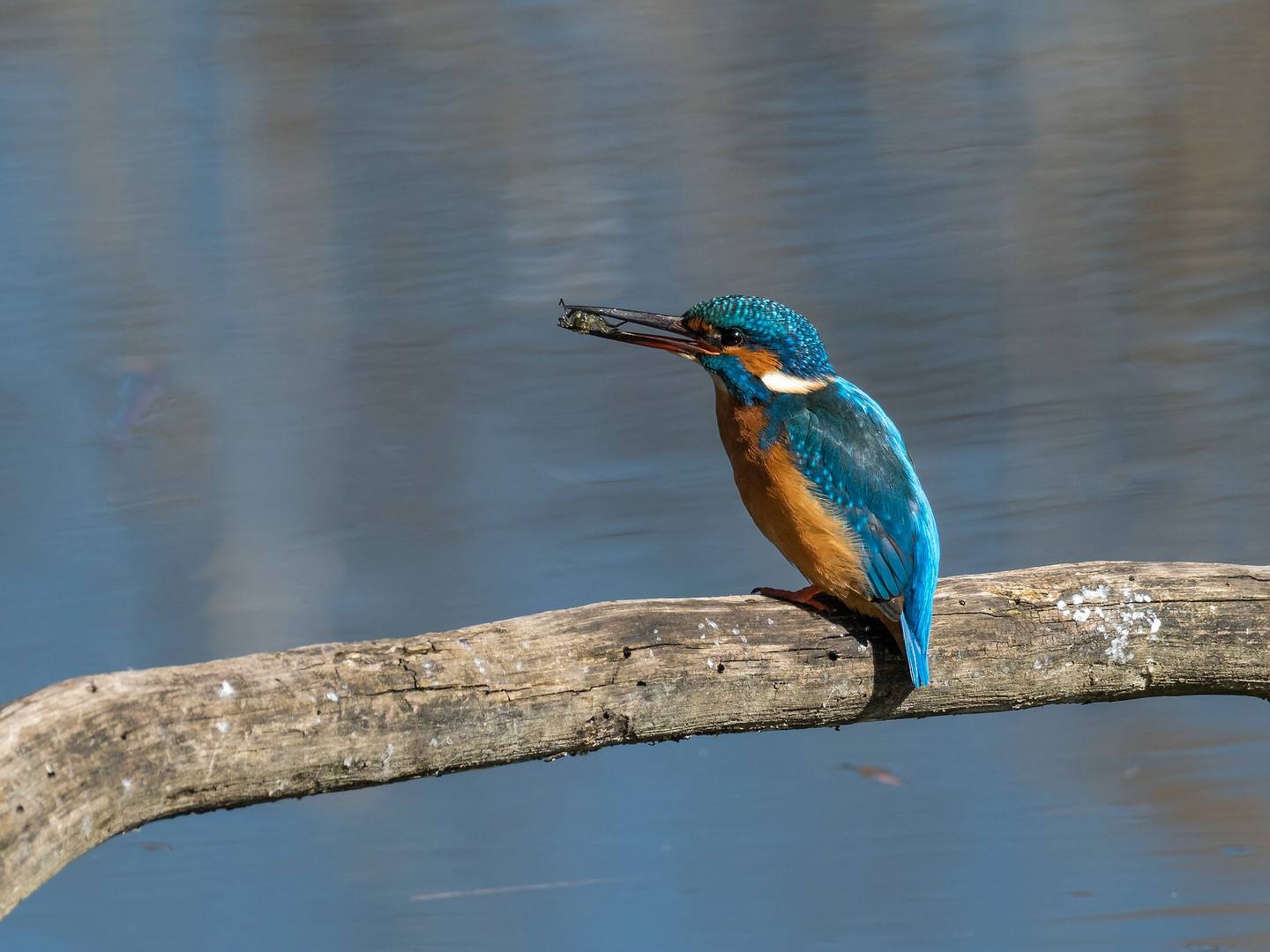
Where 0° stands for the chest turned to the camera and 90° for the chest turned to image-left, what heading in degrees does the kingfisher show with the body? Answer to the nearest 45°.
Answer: approximately 90°
